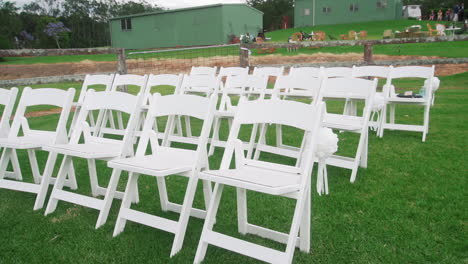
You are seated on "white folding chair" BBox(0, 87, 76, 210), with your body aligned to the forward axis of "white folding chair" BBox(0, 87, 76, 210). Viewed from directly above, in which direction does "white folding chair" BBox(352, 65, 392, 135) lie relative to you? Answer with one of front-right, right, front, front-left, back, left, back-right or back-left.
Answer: back-left

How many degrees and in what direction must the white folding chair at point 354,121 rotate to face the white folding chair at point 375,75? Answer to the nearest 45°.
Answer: approximately 135° to its right

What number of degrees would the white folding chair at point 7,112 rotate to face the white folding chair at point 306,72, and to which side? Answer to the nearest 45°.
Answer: approximately 135° to its left

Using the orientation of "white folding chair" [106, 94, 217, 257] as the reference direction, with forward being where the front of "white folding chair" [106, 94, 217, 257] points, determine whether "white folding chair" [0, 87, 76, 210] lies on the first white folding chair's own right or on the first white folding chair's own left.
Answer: on the first white folding chair's own right

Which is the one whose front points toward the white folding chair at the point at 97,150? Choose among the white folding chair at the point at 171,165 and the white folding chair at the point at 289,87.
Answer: the white folding chair at the point at 289,87

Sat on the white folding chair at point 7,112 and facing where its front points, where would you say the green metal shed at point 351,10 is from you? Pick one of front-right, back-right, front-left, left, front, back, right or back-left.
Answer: back

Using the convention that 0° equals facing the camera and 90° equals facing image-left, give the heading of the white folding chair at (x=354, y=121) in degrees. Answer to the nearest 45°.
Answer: approximately 45°

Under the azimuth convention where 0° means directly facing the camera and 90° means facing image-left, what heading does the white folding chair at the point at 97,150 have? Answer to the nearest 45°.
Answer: approximately 45°

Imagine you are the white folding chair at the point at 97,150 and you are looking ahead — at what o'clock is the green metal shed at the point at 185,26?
The green metal shed is roughly at 5 o'clock from the white folding chair.

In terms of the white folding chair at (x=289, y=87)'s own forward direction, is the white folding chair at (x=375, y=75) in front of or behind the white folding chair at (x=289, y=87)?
behind

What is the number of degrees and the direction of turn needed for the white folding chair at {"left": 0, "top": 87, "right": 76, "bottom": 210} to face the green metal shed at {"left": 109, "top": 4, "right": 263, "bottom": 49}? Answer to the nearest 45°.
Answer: approximately 135° to its right

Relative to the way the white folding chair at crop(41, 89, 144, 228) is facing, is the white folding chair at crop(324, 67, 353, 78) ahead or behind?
behind
